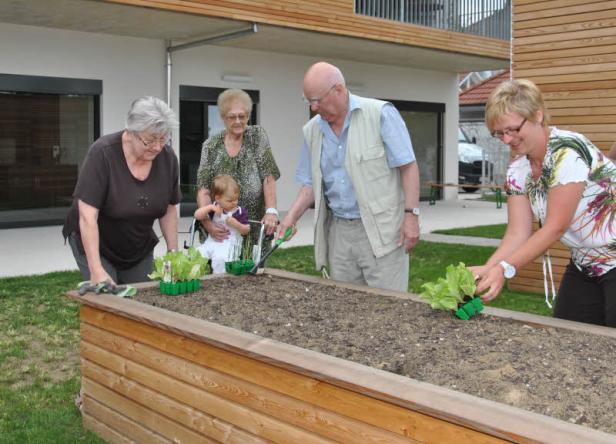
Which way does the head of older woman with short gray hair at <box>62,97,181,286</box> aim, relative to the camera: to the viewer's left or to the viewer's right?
to the viewer's right

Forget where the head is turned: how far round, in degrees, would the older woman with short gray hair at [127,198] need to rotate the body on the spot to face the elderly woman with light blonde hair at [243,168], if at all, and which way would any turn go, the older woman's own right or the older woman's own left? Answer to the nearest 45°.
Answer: approximately 90° to the older woman's own left

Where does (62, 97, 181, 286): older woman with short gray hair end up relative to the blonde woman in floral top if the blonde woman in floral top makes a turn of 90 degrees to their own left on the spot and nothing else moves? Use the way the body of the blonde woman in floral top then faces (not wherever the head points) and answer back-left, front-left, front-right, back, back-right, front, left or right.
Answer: back-right

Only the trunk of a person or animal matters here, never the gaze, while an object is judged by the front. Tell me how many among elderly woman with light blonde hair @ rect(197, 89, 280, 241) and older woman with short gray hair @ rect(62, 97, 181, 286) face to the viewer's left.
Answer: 0

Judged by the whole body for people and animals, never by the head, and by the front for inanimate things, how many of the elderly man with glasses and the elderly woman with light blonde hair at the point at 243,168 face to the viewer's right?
0

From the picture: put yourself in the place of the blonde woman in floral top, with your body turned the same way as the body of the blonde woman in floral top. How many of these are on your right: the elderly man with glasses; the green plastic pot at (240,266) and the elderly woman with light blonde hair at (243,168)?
3

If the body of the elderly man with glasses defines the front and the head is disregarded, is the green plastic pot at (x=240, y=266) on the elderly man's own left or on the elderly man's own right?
on the elderly man's own right

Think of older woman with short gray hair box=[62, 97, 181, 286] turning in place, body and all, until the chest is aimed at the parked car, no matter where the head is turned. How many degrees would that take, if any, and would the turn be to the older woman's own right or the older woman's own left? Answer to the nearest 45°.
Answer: approximately 90° to the older woman's own left

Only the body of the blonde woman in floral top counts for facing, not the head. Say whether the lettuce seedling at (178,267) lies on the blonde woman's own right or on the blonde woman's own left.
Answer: on the blonde woman's own right

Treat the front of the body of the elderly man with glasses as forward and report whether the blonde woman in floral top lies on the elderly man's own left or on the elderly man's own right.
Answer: on the elderly man's own left

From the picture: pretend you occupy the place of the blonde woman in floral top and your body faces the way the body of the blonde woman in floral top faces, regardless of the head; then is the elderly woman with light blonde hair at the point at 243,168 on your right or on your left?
on your right

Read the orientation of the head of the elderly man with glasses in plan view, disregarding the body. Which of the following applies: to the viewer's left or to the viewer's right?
to the viewer's left

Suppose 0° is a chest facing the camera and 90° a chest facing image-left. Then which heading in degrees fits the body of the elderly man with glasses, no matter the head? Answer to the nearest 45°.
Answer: approximately 45°

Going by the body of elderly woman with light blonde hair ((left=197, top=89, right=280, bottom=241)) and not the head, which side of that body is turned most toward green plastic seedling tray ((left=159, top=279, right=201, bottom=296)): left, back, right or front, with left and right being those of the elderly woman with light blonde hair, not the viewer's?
front
